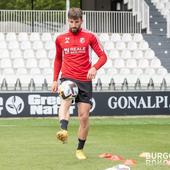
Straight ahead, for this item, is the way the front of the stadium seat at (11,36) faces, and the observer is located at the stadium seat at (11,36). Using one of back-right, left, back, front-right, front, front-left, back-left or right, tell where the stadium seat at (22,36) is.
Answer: left

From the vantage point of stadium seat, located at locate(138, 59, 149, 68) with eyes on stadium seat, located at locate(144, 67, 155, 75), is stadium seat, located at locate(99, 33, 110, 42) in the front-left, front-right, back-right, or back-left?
back-right

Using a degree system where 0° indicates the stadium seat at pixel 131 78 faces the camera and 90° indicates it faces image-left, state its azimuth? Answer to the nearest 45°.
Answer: approximately 0°

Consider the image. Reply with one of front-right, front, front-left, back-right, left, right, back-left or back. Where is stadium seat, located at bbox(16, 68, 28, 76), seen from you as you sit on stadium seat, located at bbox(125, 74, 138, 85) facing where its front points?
right

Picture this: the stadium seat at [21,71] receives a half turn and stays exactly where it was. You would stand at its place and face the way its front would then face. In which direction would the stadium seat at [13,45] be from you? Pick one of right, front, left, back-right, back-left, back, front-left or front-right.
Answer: front

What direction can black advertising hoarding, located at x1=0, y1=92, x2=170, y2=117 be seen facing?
toward the camera

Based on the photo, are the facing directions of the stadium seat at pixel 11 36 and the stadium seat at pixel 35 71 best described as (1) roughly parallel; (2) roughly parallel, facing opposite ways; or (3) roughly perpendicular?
roughly parallel

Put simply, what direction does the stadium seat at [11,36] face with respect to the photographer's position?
facing the viewer

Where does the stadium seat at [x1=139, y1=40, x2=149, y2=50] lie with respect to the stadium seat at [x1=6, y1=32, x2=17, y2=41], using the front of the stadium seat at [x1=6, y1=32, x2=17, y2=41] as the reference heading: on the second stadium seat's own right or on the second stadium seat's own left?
on the second stadium seat's own left

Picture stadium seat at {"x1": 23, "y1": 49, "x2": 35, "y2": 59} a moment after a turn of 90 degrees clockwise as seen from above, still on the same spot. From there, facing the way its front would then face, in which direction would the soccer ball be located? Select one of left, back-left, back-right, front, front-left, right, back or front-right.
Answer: left

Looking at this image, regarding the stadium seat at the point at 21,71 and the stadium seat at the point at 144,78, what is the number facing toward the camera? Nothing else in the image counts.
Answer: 2

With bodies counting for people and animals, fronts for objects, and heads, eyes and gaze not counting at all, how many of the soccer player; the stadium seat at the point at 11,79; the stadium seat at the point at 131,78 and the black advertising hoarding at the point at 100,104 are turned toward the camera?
4

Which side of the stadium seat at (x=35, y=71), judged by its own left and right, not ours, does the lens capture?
front

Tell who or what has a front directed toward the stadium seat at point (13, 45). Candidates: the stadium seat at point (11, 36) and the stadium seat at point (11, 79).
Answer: the stadium seat at point (11, 36)

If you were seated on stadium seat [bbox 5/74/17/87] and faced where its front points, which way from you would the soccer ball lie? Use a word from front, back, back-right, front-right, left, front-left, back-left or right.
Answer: front

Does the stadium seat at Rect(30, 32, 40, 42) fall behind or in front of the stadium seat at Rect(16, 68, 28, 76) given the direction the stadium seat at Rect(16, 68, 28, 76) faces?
behind

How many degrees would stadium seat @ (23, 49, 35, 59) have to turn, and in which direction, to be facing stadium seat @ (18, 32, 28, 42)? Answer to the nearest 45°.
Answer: approximately 180°

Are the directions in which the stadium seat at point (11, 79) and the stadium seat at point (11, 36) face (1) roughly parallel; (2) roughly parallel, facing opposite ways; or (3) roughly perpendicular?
roughly parallel
